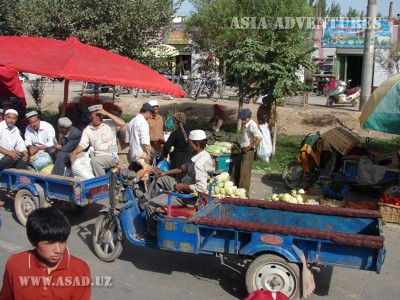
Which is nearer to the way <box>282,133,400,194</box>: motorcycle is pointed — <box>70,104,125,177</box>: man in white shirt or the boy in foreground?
the man in white shirt

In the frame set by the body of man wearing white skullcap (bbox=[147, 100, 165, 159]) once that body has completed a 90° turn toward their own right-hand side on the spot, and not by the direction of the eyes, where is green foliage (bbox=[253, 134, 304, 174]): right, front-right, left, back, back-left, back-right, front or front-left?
back-right

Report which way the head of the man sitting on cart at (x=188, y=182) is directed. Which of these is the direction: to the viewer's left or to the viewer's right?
to the viewer's left

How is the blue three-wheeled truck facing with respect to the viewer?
to the viewer's left

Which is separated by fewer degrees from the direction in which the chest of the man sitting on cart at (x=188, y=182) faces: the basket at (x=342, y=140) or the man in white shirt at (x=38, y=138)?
the man in white shirt

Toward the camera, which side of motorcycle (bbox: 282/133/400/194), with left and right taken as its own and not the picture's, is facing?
left

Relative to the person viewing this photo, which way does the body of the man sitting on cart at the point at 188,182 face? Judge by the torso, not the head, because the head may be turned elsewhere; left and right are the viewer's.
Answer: facing to the left of the viewer

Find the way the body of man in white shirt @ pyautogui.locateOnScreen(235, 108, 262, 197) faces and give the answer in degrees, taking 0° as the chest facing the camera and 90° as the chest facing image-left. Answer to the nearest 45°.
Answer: approximately 90°

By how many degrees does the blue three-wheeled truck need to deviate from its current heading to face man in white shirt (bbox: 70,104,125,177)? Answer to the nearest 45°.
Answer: approximately 45° to its right

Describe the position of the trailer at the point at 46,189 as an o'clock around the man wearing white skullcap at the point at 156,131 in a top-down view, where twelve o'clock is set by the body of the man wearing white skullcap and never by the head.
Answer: The trailer is roughly at 1 o'clock from the man wearing white skullcap.

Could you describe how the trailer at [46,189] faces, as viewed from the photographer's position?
facing away from the viewer and to the left of the viewer
